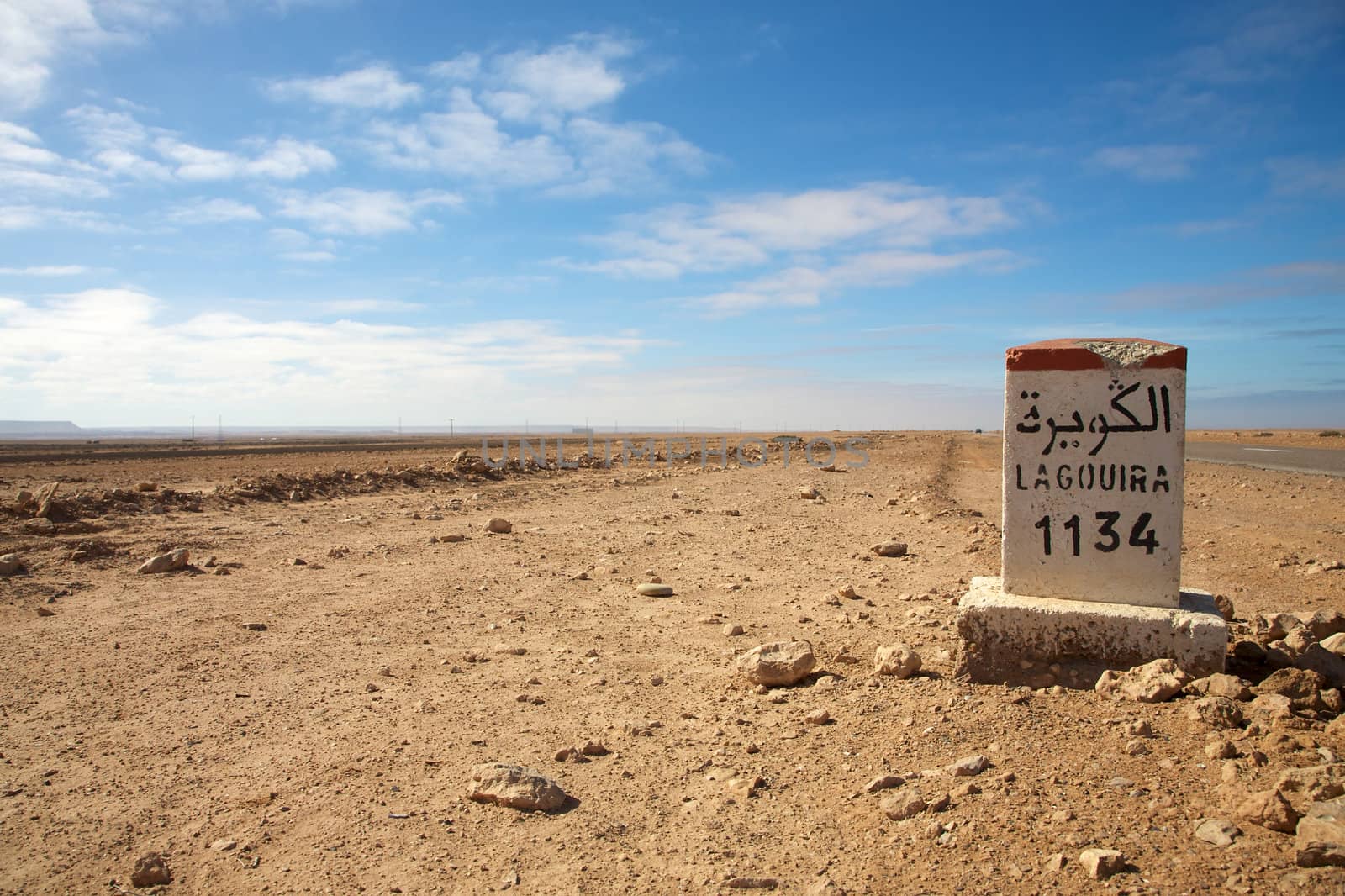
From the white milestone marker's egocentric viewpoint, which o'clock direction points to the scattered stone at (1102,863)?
The scattered stone is roughly at 12 o'clock from the white milestone marker.

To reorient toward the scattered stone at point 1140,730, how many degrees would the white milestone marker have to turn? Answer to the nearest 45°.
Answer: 0° — it already faces it

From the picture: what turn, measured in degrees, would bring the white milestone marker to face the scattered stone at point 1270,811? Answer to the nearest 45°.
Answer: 0° — it already faces it

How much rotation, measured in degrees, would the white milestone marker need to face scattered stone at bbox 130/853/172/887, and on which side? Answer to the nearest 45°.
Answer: approximately 45° to its right

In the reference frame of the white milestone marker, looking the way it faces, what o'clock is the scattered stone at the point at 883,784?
The scattered stone is roughly at 1 o'clock from the white milestone marker.

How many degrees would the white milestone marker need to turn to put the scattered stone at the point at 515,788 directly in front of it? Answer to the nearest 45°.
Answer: approximately 45° to its right

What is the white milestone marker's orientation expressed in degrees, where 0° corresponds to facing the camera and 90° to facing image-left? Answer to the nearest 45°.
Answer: approximately 0°
